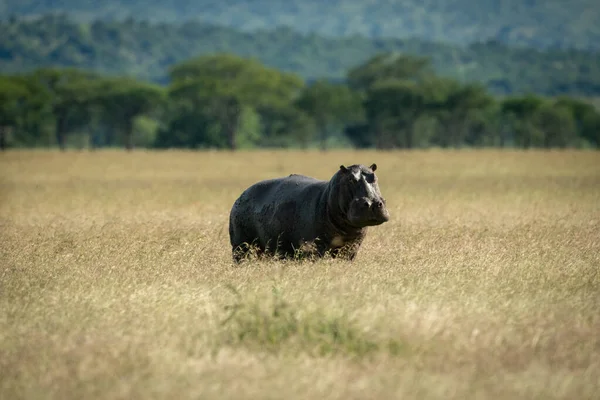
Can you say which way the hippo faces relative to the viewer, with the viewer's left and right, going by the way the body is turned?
facing the viewer and to the right of the viewer
